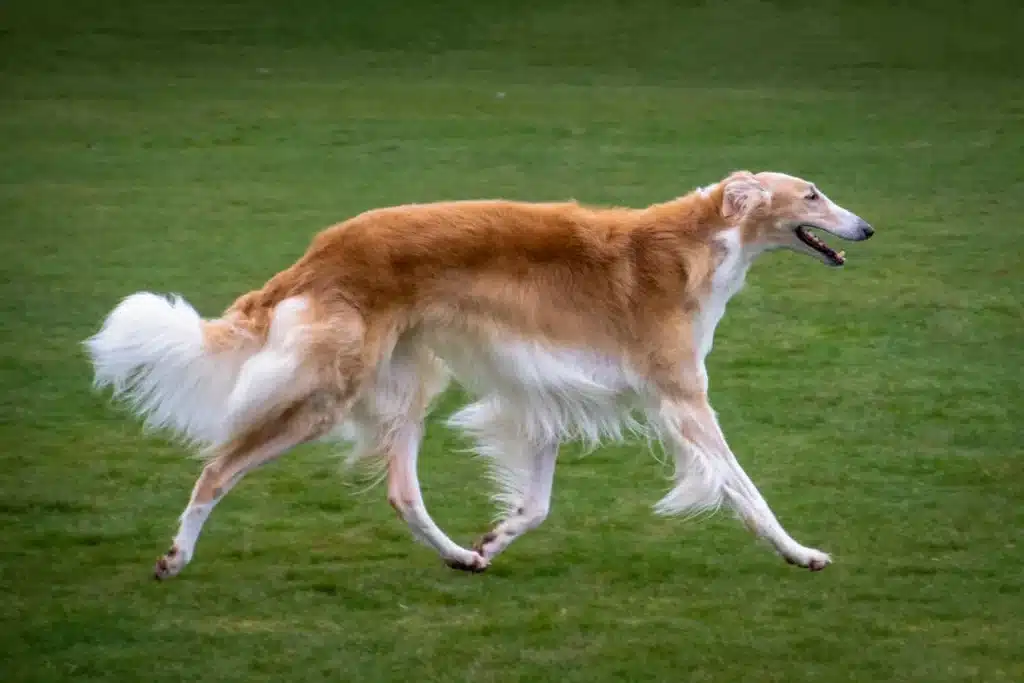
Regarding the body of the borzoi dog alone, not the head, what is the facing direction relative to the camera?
to the viewer's right
